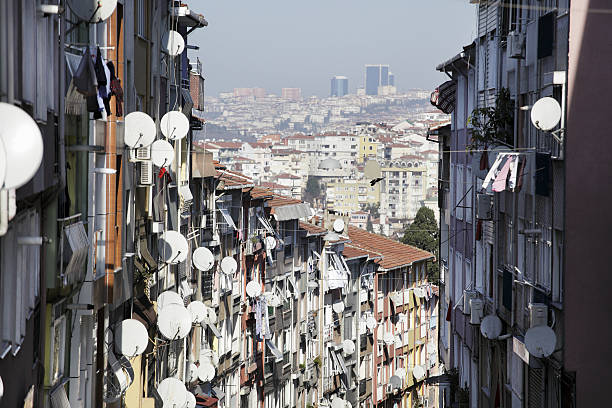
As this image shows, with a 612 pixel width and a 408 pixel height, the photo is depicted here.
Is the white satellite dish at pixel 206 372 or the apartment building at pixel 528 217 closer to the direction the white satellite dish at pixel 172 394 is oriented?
the apartment building

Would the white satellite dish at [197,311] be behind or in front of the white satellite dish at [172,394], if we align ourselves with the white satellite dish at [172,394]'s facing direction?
behind

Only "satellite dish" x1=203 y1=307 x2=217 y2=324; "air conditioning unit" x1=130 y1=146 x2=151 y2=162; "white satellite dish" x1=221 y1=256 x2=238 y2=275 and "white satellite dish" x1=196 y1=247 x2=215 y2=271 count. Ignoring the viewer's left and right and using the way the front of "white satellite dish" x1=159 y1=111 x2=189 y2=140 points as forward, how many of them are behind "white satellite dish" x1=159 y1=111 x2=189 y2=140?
3
